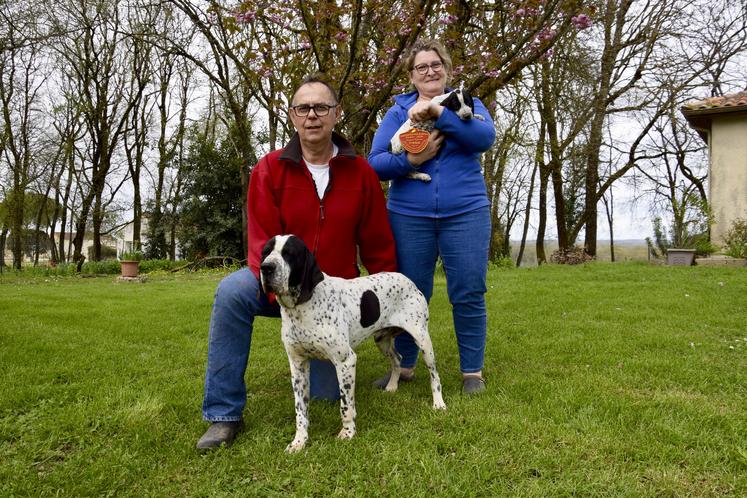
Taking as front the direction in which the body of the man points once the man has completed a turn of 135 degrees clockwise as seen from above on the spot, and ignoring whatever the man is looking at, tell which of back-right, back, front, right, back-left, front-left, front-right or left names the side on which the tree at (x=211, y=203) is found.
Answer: front-right

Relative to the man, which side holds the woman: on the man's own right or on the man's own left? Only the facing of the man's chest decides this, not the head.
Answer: on the man's own left

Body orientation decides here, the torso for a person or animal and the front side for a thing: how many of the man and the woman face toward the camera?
2

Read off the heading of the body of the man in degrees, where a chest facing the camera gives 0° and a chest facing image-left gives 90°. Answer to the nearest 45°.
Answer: approximately 0°

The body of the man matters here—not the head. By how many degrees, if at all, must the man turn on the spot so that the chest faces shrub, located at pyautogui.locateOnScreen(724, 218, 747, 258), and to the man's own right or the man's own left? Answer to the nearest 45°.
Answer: approximately 135° to the man's own left

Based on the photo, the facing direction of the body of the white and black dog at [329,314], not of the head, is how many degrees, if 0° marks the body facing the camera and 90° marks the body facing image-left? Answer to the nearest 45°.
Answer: approximately 45°

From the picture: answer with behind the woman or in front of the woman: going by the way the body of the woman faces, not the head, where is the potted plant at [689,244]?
behind
